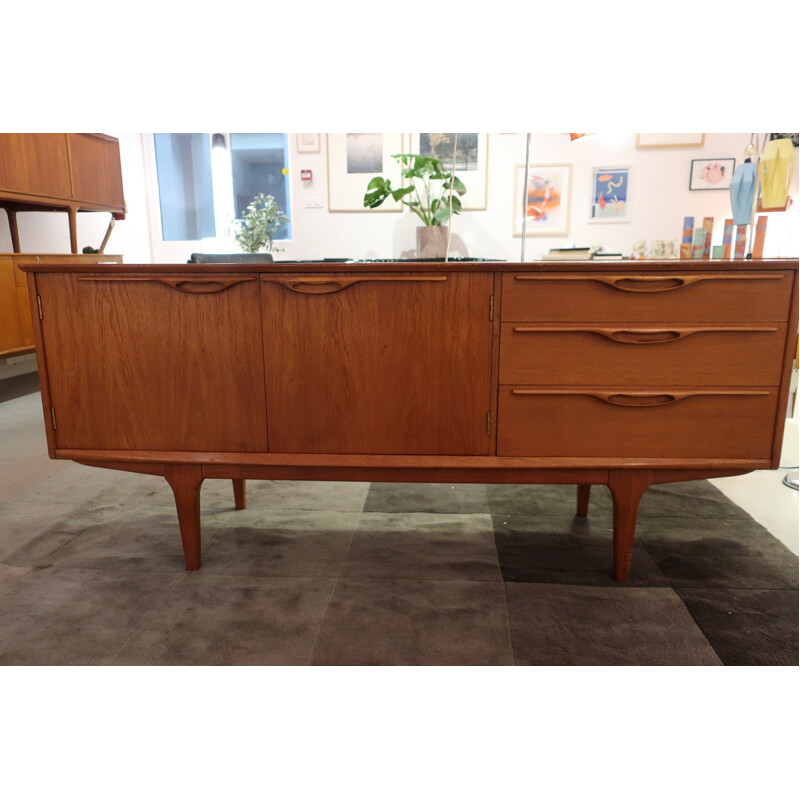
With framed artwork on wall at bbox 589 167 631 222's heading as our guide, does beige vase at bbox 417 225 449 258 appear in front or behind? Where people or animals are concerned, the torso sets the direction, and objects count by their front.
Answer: in front

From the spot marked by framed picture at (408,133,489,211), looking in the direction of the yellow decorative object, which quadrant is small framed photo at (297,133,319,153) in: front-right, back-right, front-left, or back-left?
back-right

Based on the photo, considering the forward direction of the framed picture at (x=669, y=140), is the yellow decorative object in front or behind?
in front

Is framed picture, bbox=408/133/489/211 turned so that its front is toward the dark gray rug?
yes

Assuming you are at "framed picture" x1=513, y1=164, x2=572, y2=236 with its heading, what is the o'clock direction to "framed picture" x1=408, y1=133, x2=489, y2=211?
"framed picture" x1=408, y1=133, x2=489, y2=211 is roughly at 3 o'clock from "framed picture" x1=513, y1=164, x2=572, y2=236.

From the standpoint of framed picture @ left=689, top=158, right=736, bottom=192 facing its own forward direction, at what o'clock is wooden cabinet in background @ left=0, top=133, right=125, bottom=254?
The wooden cabinet in background is roughly at 2 o'clock from the framed picture.

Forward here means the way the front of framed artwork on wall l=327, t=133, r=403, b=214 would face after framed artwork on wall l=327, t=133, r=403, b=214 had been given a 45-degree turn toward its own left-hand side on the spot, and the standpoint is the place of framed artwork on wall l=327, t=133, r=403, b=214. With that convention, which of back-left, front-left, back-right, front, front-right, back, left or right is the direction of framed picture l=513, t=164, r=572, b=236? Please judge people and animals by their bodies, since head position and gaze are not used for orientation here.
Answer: front-left

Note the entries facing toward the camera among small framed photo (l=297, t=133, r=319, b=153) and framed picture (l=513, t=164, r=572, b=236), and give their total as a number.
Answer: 2

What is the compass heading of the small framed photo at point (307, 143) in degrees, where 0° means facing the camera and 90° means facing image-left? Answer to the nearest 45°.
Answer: approximately 0°

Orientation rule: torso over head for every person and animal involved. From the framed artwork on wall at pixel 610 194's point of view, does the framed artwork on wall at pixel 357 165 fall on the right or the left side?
on its right
